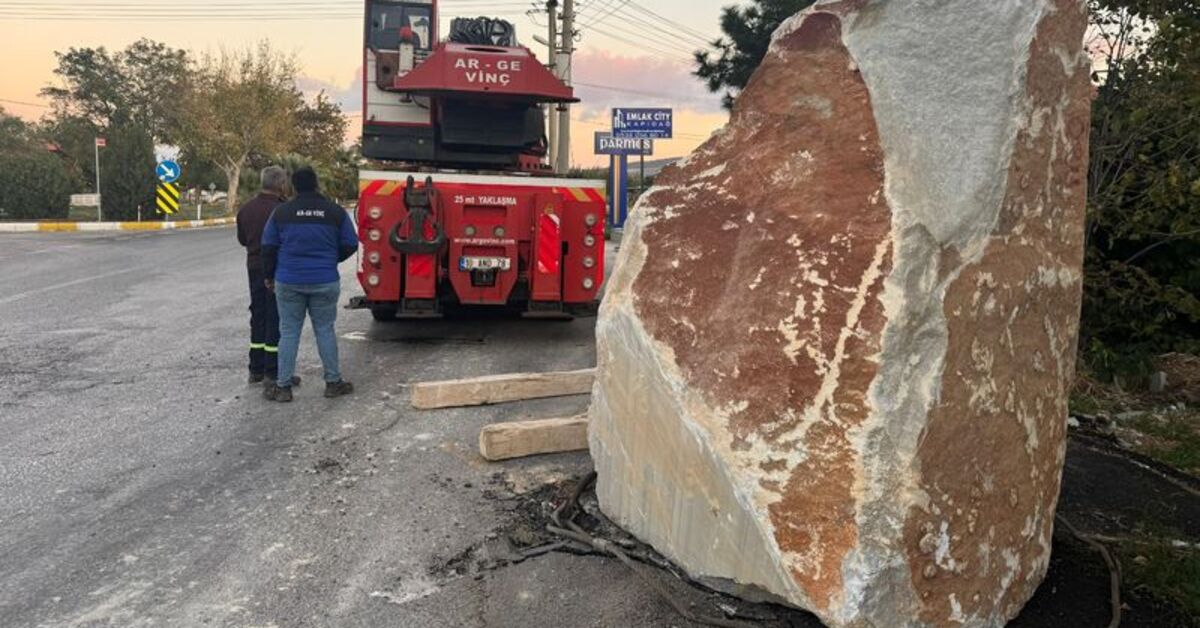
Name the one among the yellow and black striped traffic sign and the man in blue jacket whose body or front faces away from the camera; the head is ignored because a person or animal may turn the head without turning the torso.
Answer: the man in blue jacket

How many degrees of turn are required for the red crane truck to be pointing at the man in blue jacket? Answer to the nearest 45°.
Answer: approximately 135° to its left

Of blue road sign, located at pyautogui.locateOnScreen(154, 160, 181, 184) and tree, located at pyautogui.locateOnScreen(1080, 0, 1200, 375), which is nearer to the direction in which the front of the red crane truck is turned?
the blue road sign

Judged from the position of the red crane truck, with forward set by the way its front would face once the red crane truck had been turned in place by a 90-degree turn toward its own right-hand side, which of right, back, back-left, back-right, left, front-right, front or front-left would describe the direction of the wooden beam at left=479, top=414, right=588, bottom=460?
right

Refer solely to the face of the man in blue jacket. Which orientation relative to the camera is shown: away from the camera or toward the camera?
away from the camera

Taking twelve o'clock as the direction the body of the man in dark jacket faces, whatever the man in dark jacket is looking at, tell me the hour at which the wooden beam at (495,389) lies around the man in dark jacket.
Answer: The wooden beam is roughly at 3 o'clock from the man in dark jacket.

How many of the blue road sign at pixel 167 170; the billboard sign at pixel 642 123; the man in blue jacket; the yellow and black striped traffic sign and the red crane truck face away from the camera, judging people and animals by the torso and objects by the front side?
2

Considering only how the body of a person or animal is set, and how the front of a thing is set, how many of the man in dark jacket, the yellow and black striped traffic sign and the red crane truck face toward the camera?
1

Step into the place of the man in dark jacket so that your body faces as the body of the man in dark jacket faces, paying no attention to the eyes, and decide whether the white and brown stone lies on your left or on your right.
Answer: on your right

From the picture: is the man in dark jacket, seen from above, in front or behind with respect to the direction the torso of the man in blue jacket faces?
in front

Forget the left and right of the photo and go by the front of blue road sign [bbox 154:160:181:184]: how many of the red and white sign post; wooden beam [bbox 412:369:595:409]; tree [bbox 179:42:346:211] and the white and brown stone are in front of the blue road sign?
2

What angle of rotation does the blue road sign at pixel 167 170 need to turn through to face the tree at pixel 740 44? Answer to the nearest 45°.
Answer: approximately 45° to its left

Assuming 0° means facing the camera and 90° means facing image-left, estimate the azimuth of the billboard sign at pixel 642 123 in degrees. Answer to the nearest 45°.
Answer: approximately 0°

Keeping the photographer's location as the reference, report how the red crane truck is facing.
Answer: facing away from the viewer

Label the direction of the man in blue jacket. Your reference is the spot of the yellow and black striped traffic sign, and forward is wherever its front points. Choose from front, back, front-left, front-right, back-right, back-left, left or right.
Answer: front

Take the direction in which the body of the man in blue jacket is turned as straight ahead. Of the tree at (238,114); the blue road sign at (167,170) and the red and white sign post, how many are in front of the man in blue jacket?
3

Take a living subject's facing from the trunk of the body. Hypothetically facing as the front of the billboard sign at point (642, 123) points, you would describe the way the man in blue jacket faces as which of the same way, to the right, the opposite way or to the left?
the opposite way

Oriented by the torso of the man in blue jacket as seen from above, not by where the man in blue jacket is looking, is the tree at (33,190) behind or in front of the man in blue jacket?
in front

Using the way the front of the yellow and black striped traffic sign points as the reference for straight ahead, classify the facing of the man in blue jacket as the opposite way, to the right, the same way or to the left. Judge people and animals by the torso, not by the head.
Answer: the opposite way
